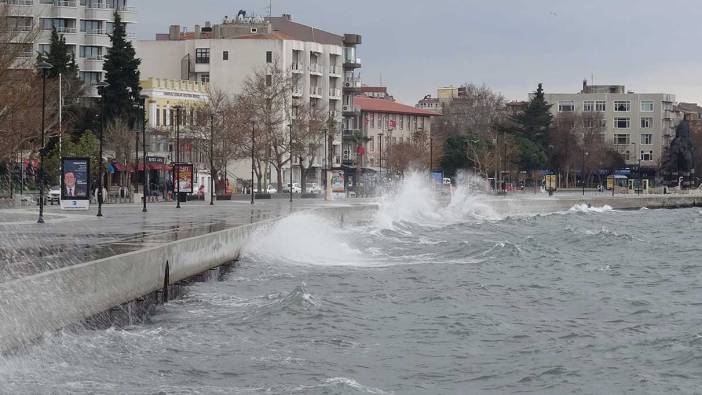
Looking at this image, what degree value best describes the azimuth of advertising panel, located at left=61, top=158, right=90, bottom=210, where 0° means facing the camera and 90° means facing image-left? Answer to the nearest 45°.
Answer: approximately 0°

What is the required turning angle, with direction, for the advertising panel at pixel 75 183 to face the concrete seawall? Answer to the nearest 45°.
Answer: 0° — it already faces it
